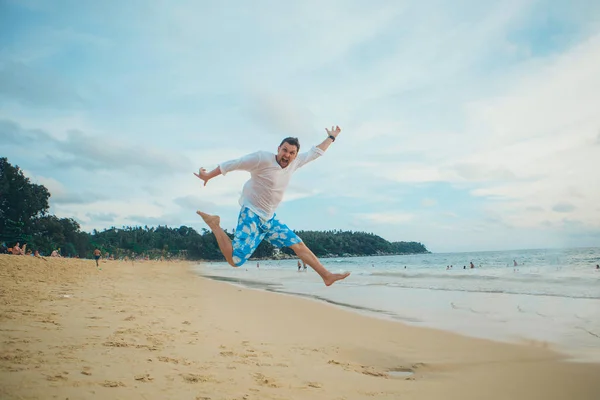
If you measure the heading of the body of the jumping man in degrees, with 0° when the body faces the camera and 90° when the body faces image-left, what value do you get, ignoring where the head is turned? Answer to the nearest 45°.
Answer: approximately 315°

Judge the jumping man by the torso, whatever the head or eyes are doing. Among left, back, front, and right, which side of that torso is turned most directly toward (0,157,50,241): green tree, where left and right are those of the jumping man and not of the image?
back
